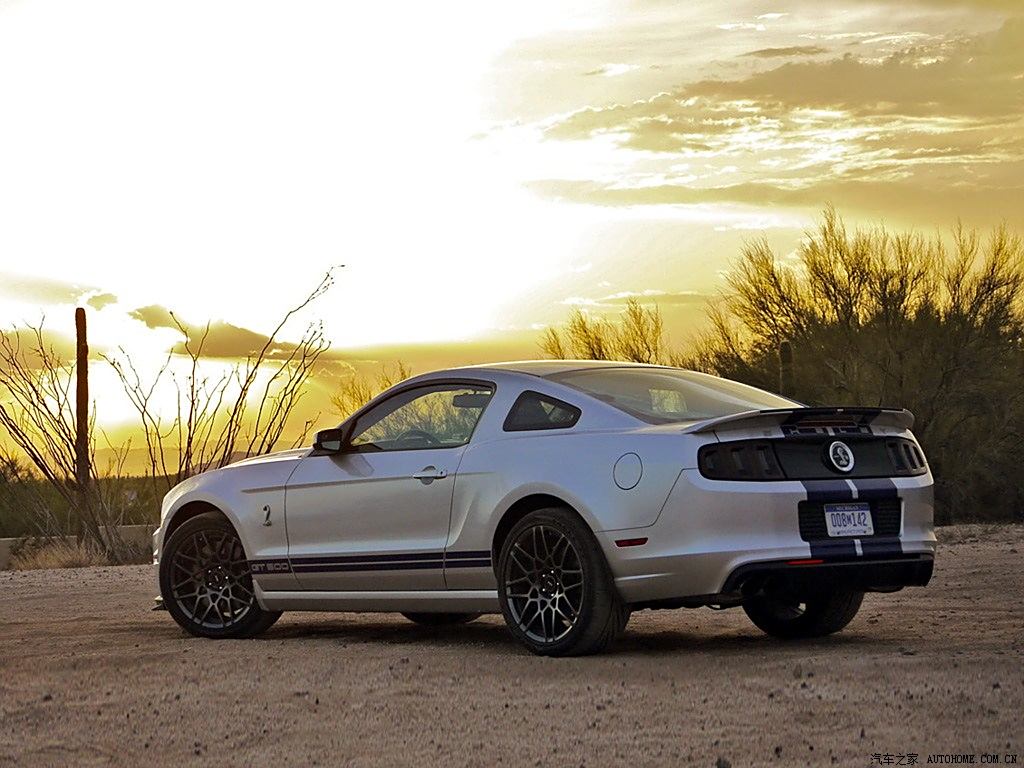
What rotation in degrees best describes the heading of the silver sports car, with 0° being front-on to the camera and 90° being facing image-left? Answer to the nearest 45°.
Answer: approximately 135°
